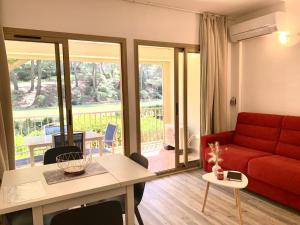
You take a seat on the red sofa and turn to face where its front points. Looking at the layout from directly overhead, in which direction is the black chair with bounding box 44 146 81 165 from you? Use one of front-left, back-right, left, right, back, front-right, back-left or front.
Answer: front

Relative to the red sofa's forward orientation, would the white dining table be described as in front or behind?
in front

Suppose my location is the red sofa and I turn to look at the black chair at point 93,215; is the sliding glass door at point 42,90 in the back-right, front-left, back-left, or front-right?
front-right

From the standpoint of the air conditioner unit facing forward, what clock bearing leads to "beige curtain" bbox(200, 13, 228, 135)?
The beige curtain is roughly at 2 o'clock from the air conditioner unit.

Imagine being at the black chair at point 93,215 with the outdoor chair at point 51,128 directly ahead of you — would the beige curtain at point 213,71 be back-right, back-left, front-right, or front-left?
front-right

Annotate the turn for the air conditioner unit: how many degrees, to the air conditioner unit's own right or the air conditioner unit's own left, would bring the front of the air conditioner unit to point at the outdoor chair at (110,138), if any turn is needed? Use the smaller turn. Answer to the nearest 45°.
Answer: approximately 45° to the air conditioner unit's own right

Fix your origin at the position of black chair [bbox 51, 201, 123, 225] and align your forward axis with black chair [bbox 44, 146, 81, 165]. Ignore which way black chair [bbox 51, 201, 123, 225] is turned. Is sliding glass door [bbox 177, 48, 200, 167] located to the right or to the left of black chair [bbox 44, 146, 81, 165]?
right

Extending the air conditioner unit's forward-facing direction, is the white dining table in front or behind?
in front

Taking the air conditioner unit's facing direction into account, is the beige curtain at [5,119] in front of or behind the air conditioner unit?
in front

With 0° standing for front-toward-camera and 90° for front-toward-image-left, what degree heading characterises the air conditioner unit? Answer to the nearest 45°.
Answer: approximately 45°

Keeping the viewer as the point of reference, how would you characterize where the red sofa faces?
facing the viewer and to the left of the viewer
